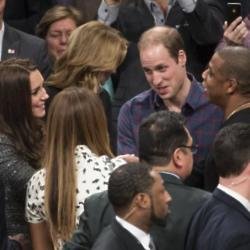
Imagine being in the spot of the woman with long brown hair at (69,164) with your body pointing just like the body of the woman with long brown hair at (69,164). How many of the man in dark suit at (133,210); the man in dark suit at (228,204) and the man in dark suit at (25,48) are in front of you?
1

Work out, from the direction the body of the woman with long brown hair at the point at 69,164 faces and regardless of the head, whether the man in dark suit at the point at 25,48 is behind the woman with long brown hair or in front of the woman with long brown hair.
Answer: in front

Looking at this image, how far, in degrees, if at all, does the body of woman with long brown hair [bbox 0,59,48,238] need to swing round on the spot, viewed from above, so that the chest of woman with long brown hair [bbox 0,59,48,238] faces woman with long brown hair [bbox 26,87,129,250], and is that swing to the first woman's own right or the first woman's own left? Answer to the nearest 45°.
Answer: approximately 45° to the first woman's own right

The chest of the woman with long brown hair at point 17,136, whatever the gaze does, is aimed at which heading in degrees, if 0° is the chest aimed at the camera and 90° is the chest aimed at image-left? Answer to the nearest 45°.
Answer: approximately 270°

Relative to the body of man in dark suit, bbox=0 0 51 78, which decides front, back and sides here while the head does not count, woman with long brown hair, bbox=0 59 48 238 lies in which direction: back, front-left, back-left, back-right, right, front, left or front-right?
front

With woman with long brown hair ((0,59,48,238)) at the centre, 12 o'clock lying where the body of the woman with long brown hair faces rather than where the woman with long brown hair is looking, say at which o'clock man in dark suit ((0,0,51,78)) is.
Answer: The man in dark suit is roughly at 9 o'clock from the woman with long brown hair.

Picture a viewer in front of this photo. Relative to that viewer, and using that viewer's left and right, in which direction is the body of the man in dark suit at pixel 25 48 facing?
facing the viewer

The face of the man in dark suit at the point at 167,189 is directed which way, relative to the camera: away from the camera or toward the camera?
away from the camera
